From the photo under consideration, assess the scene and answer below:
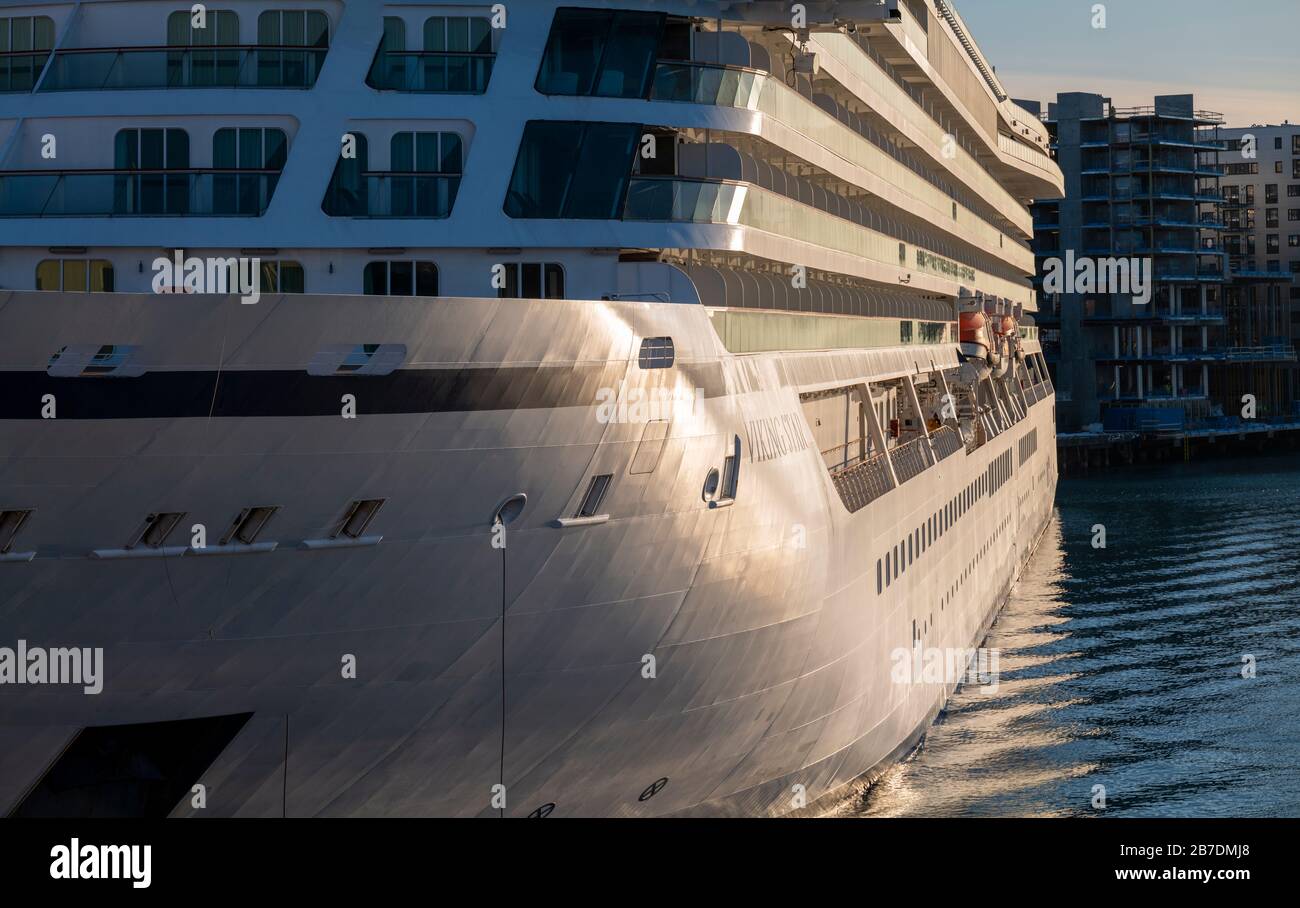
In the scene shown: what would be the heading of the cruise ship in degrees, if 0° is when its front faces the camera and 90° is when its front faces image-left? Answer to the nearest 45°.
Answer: approximately 225°
